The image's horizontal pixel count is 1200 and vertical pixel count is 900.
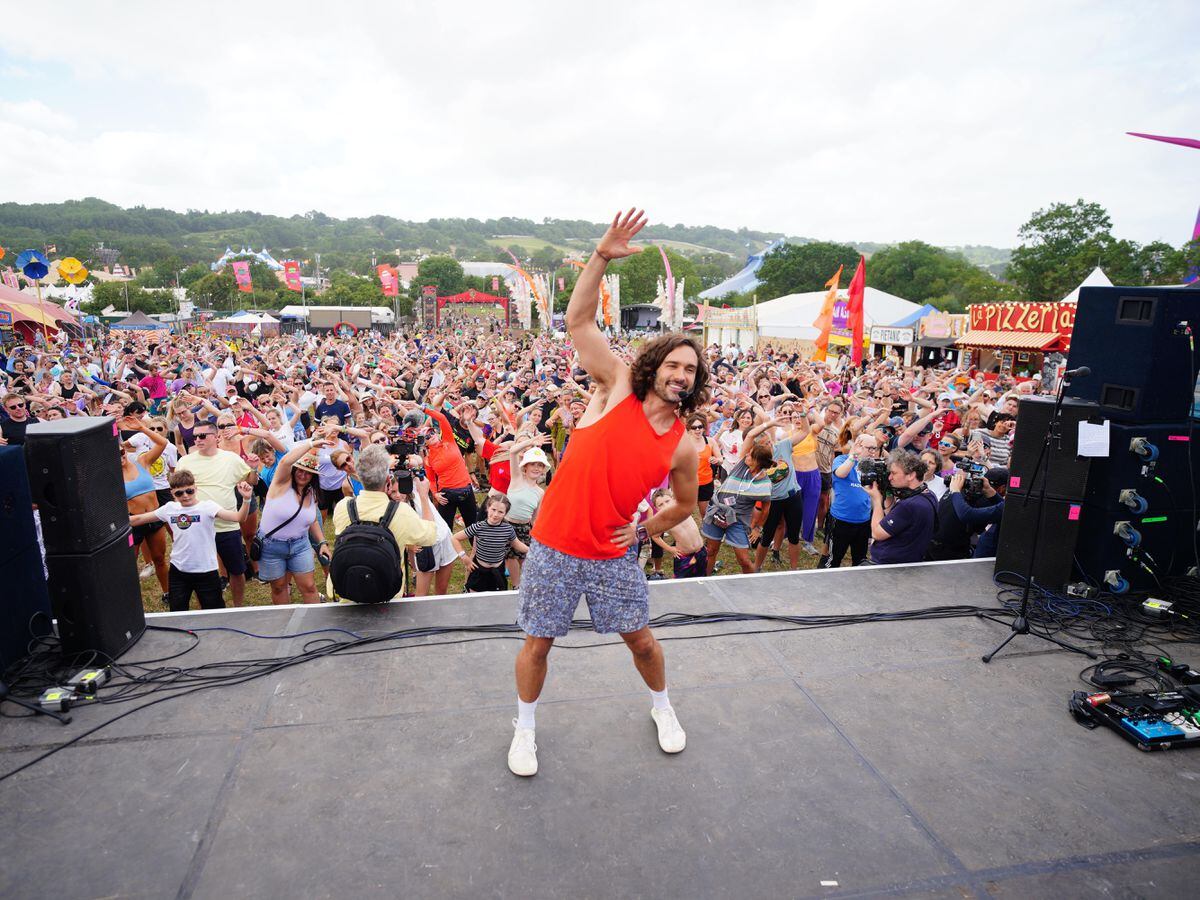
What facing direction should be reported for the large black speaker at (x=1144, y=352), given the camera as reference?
facing away from the viewer and to the left of the viewer

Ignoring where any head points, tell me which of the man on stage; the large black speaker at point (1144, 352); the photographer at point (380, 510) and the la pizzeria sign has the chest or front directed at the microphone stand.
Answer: the la pizzeria sign

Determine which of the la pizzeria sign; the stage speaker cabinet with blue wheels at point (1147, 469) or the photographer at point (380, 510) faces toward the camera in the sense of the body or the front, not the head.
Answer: the la pizzeria sign

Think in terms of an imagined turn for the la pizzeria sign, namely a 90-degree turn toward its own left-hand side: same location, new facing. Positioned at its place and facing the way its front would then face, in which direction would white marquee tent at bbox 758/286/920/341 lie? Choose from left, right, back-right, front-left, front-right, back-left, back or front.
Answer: back-left

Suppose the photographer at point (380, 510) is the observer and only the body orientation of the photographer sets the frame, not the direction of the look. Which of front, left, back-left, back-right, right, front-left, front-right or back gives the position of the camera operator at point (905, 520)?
right

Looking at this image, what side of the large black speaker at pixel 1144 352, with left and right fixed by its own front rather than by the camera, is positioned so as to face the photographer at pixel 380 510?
left

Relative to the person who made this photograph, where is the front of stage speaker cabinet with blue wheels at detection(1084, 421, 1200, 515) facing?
facing away from the viewer

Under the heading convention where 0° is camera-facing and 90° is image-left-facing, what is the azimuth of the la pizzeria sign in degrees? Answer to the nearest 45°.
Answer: approximately 0°

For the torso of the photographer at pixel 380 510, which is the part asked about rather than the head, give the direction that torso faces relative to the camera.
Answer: away from the camera

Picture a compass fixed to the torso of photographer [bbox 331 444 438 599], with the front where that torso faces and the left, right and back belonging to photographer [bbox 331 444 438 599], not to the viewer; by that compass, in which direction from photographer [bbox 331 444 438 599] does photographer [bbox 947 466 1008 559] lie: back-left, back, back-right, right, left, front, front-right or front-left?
right

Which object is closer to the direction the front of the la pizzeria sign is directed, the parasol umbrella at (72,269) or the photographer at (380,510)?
the photographer
